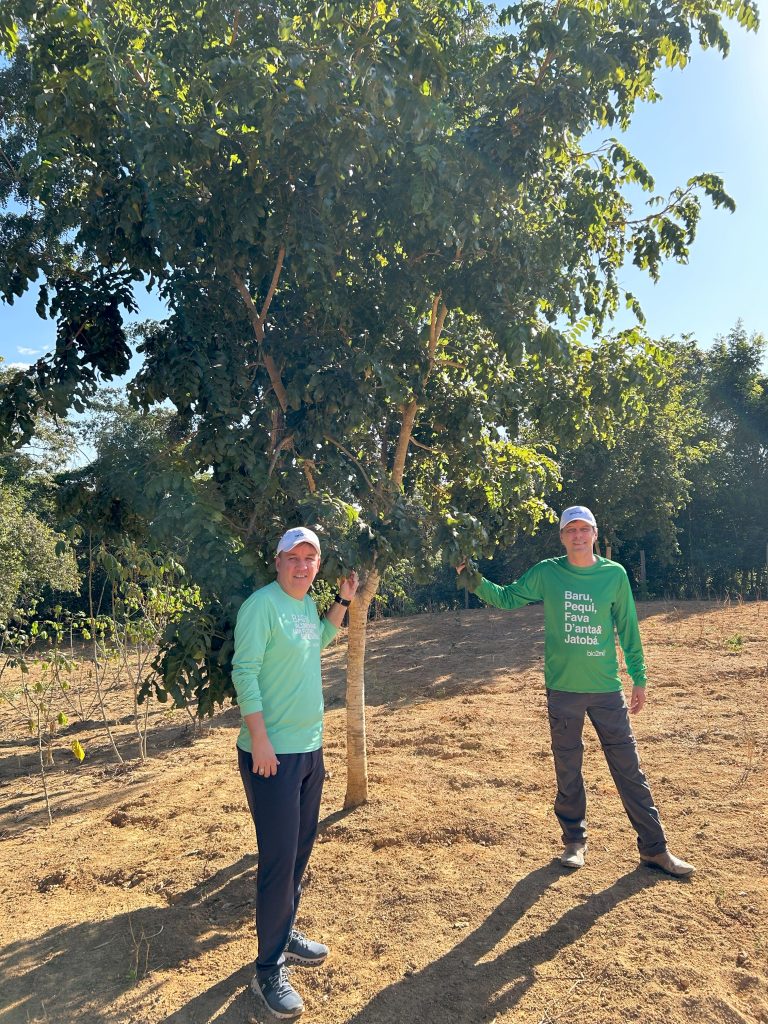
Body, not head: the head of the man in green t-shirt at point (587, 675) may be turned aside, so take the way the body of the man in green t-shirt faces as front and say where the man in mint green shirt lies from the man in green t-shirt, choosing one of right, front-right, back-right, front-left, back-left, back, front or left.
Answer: front-right

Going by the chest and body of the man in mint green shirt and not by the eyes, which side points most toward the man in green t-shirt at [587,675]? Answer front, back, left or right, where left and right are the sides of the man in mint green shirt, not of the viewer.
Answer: left

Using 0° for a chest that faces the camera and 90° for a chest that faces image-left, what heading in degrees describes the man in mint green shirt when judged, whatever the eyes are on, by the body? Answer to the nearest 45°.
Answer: approximately 315°

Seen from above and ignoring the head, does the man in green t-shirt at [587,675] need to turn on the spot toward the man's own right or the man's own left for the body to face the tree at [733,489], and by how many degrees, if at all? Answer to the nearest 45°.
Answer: approximately 180°

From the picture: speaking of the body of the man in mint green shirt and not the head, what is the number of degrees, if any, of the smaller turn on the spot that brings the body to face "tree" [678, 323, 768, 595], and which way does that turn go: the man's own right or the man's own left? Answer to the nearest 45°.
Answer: approximately 90° to the man's own left

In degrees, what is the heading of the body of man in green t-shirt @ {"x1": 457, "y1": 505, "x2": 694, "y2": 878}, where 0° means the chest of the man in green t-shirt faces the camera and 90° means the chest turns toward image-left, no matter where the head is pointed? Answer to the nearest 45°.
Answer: approximately 0°

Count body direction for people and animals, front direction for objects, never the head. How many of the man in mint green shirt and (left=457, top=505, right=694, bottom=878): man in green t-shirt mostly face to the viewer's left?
0
